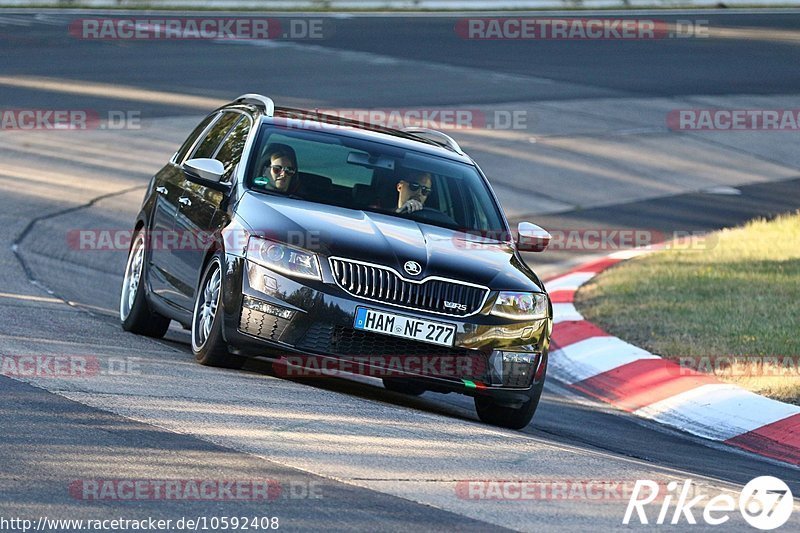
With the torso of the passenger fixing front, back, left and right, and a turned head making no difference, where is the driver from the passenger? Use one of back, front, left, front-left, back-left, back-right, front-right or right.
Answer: front-left

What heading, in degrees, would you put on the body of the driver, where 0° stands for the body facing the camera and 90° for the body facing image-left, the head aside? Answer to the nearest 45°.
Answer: approximately 315°

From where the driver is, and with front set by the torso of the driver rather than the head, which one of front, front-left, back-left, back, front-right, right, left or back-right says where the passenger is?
back-right
